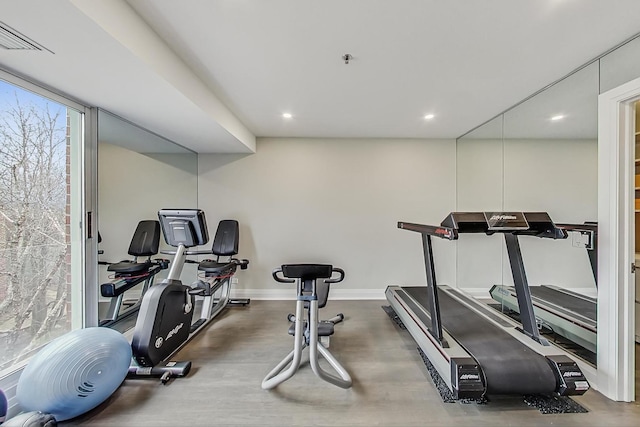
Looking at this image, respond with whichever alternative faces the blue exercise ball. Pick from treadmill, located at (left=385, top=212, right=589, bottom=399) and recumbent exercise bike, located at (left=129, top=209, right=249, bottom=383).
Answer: the recumbent exercise bike

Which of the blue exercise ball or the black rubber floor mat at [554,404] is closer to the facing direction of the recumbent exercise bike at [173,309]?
the blue exercise ball

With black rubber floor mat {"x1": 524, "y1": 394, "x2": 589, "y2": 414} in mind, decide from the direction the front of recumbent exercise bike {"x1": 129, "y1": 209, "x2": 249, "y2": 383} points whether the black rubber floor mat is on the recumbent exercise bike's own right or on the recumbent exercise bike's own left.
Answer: on the recumbent exercise bike's own left

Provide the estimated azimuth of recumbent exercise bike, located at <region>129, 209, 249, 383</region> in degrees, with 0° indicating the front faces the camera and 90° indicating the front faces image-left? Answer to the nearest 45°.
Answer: approximately 45°

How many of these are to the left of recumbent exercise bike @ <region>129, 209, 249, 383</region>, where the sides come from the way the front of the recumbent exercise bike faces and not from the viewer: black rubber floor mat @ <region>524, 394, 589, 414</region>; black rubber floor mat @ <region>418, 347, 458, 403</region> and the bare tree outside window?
2

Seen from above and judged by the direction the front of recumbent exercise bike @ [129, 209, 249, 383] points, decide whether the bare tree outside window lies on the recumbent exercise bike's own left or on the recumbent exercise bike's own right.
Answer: on the recumbent exercise bike's own right

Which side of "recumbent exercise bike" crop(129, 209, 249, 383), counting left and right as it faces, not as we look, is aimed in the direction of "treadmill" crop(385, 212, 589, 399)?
left

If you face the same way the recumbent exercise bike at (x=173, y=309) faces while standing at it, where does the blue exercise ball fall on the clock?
The blue exercise ball is roughly at 12 o'clock from the recumbent exercise bike.

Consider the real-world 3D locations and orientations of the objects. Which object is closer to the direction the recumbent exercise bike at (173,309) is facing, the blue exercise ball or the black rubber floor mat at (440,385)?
the blue exercise ball
